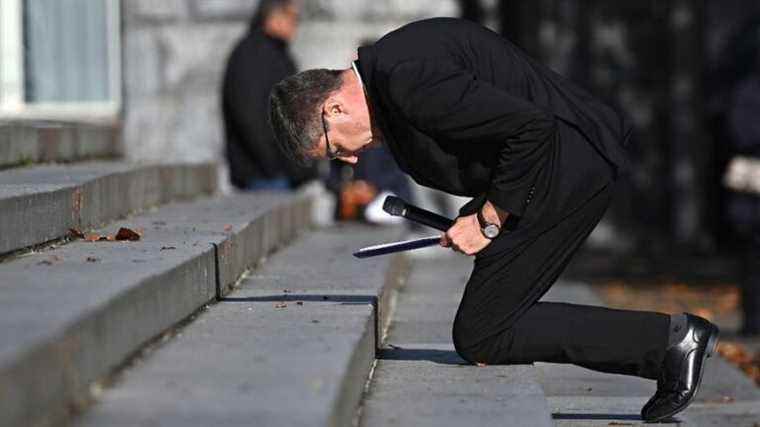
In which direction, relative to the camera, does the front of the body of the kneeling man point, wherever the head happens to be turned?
to the viewer's left

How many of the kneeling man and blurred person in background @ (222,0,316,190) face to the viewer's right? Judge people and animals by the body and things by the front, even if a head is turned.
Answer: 1

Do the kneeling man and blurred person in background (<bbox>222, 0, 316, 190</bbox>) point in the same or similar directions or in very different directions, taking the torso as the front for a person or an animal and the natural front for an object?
very different directions

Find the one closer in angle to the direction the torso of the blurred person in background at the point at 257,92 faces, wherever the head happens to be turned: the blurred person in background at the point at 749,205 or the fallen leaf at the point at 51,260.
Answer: the blurred person in background

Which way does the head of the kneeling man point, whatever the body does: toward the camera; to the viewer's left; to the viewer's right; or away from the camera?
to the viewer's left

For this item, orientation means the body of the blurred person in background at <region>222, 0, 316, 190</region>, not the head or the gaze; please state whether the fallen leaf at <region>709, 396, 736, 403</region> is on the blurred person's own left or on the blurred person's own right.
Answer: on the blurred person's own right

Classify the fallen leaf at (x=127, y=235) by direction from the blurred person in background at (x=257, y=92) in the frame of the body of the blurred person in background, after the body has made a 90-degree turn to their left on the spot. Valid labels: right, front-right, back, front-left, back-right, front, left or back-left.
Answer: back

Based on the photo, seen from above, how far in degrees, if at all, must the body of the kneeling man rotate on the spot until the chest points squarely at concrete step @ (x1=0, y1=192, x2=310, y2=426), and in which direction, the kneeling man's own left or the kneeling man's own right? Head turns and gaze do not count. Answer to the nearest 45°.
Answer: approximately 45° to the kneeling man's own left

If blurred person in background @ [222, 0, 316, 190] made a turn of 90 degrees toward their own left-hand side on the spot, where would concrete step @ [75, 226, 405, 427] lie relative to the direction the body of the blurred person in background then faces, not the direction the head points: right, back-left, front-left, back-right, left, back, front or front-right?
back

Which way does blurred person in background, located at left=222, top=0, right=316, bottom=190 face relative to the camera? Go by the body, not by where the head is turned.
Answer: to the viewer's right
